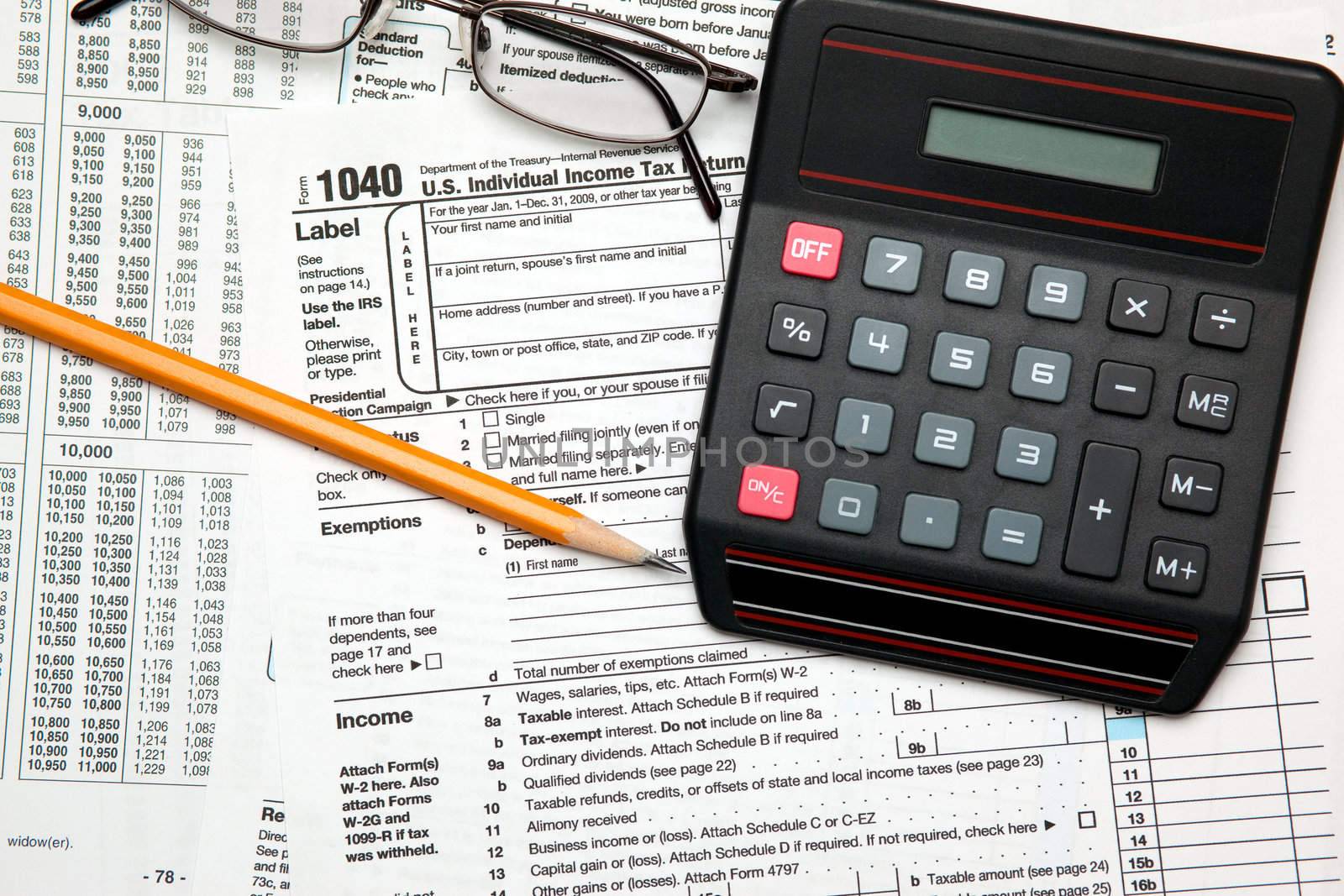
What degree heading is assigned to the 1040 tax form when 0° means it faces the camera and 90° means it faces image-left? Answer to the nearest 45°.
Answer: approximately 0°

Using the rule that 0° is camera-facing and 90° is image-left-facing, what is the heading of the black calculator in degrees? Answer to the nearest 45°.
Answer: approximately 0°
